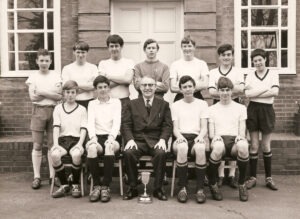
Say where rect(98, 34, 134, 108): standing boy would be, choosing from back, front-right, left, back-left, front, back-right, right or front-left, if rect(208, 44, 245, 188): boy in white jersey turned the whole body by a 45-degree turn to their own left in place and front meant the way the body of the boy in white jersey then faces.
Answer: back-right

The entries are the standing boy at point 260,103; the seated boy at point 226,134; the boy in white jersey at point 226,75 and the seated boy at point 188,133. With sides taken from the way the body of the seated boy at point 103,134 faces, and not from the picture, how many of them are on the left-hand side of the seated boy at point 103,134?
4

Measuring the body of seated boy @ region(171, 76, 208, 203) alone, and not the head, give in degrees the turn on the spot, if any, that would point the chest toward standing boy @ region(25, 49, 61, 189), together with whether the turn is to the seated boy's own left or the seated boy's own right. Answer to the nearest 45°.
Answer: approximately 90° to the seated boy's own right

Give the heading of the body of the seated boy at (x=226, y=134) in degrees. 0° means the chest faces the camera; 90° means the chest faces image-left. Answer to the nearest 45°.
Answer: approximately 0°
